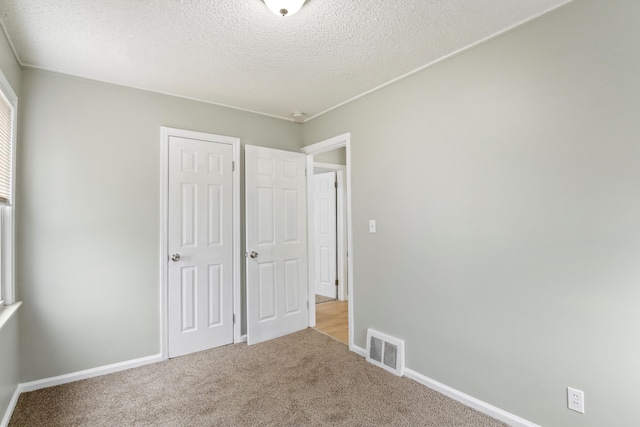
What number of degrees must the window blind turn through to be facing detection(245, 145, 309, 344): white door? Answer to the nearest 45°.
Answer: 0° — it already faces it

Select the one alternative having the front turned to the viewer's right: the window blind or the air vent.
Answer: the window blind

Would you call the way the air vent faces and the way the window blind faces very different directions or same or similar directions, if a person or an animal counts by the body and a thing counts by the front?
very different directions

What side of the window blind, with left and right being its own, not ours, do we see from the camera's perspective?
right

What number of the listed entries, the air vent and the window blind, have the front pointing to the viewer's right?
1

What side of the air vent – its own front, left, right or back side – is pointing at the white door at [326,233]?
right

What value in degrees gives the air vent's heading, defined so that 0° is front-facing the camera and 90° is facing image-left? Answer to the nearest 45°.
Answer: approximately 45°
